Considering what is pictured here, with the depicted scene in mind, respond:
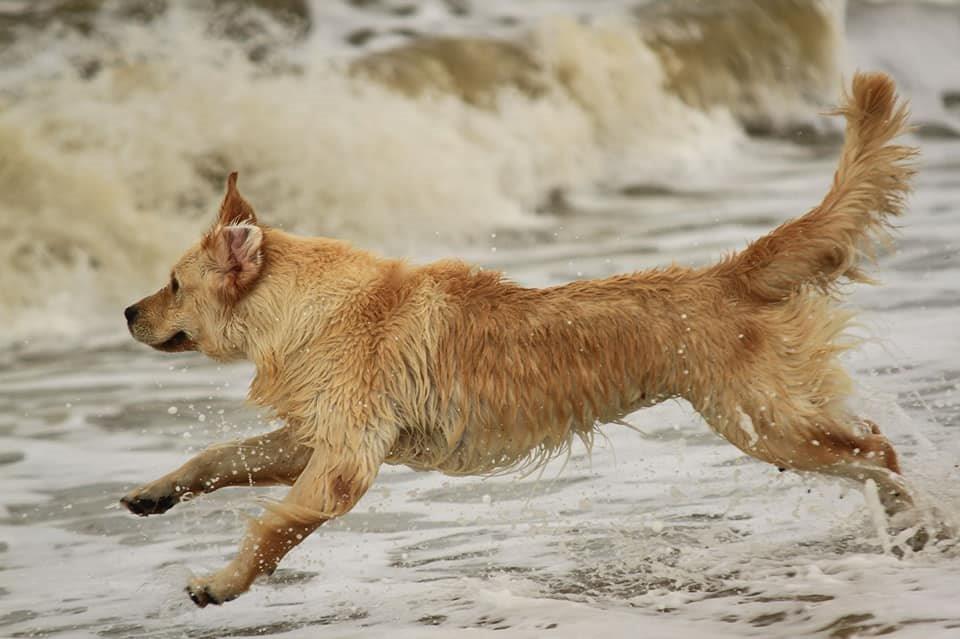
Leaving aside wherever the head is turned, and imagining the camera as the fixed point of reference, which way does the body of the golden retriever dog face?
to the viewer's left
